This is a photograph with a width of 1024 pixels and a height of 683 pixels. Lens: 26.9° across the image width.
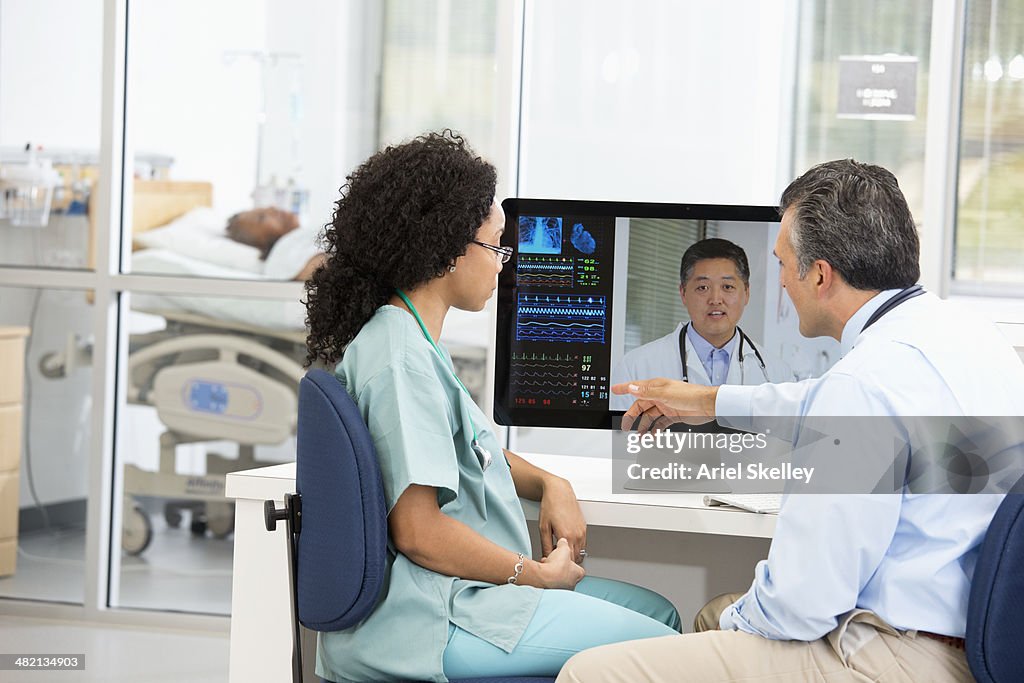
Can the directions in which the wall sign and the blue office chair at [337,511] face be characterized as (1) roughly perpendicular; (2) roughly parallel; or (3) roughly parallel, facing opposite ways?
roughly perpendicular

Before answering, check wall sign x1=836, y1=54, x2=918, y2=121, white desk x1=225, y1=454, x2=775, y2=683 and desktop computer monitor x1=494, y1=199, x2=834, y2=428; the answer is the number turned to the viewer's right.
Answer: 0

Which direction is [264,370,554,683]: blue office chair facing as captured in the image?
to the viewer's right

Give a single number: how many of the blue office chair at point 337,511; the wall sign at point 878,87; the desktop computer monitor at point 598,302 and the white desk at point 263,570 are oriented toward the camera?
3

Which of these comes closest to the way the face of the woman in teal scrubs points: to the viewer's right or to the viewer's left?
to the viewer's right

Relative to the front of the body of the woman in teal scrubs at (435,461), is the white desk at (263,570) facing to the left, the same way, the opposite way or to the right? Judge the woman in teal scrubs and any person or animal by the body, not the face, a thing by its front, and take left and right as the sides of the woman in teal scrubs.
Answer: to the right

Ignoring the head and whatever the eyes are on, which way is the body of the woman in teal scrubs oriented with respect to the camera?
to the viewer's right

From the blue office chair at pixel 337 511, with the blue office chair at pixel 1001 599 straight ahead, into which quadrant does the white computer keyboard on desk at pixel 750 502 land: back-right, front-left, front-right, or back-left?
front-left

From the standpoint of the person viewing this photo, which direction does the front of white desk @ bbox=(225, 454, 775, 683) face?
facing the viewer

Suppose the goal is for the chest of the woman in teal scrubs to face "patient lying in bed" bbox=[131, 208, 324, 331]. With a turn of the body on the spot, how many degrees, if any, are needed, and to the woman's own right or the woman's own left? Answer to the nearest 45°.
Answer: approximately 90° to the woman's own left

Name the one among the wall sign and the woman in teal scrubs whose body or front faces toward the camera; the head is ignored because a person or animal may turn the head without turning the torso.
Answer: the wall sign
